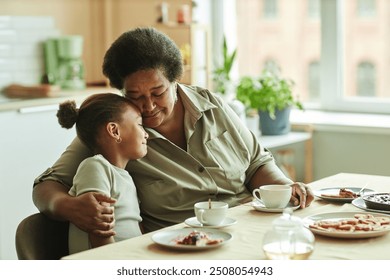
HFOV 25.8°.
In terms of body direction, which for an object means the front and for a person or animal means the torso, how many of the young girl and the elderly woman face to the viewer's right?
1

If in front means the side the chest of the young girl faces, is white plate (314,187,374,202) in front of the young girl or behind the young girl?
in front

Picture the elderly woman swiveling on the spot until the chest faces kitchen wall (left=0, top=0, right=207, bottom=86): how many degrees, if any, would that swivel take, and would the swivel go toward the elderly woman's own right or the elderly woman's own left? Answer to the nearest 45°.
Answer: approximately 180°

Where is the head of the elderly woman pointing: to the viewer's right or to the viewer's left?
to the viewer's left

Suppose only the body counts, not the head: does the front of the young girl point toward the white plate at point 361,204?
yes

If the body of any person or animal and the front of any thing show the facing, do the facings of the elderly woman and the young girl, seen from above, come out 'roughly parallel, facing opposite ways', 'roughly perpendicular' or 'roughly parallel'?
roughly perpendicular

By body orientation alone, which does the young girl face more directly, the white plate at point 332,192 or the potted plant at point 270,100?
the white plate

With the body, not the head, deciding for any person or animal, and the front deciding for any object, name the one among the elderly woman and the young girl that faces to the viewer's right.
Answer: the young girl

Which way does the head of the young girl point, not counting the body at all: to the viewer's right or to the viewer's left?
to the viewer's right

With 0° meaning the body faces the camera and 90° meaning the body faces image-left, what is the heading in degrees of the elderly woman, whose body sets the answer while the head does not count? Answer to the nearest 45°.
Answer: approximately 0°

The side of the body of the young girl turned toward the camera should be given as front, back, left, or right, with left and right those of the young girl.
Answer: right

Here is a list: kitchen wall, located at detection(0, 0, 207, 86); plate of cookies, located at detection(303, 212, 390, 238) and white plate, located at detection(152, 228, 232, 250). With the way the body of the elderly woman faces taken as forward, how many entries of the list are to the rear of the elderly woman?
1
